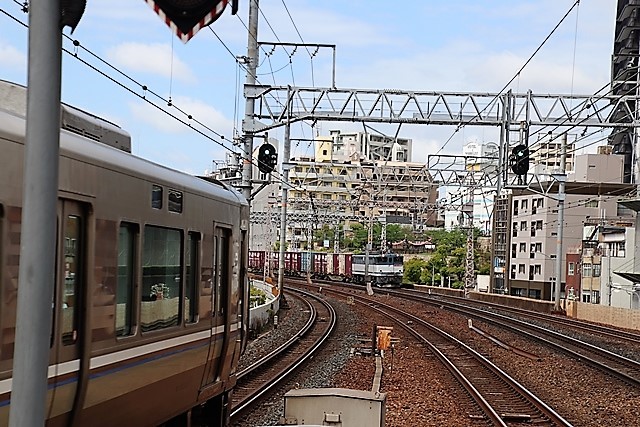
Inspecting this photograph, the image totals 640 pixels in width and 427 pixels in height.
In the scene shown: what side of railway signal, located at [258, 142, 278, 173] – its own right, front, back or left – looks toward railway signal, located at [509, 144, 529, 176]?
left

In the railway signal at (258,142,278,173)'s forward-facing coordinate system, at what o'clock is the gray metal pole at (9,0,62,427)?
The gray metal pole is roughly at 12 o'clock from the railway signal.

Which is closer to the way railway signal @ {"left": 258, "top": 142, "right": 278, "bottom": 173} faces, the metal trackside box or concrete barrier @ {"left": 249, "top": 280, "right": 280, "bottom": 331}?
the metal trackside box

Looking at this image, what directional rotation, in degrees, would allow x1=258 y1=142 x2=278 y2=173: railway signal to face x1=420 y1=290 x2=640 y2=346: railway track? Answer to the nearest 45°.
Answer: approximately 135° to its left

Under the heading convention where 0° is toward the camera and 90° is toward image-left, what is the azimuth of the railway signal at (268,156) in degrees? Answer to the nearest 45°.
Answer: approximately 0°
